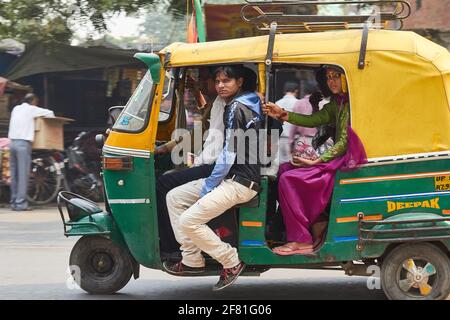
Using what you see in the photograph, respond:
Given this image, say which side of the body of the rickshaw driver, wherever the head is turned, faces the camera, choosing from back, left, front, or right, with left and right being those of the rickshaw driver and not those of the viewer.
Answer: left

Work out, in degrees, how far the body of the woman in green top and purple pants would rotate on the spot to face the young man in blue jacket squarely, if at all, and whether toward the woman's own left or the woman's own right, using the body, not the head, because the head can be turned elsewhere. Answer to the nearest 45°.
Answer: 0° — they already face them

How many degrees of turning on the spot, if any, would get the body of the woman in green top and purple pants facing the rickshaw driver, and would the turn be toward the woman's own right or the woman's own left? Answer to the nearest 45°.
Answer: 0° — they already face them

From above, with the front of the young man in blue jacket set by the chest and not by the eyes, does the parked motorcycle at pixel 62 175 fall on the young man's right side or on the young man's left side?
on the young man's right side

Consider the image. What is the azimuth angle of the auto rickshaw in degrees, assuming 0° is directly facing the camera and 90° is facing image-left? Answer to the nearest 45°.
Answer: approximately 90°

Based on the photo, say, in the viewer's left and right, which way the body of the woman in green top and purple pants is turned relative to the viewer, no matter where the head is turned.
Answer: facing to the left of the viewer
